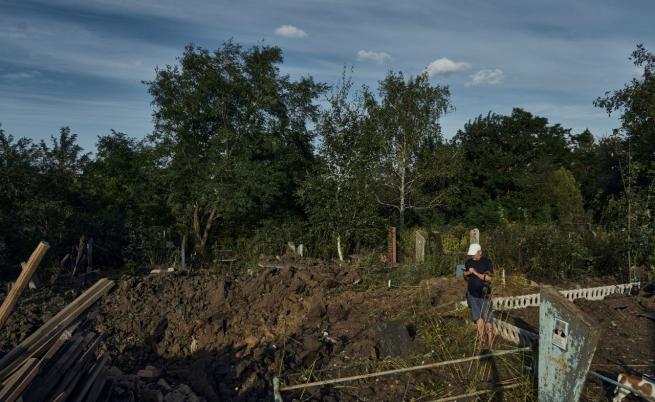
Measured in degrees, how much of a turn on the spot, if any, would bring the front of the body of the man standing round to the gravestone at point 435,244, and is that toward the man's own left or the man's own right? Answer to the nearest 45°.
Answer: approximately 135° to the man's own right

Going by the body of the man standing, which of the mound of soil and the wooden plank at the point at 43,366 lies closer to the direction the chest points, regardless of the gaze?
the wooden plank

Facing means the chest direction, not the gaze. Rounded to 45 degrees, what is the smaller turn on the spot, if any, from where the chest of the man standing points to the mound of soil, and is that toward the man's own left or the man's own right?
approximately 45° to the man's own right

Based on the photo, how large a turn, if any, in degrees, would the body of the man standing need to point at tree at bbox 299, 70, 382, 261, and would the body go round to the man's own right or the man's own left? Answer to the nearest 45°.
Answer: approximately 90° to the man's own right

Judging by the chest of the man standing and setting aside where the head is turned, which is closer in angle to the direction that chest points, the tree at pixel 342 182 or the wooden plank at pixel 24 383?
the wooden plank

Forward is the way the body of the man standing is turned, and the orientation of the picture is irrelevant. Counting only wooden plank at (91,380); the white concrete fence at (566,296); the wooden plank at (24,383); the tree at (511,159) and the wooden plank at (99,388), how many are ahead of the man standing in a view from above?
3

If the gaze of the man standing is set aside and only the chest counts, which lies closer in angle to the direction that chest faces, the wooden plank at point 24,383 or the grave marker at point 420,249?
the wooden plank

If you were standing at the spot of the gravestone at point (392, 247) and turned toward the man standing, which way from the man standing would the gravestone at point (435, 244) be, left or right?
left

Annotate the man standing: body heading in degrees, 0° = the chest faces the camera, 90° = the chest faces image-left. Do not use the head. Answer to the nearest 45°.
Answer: approximately 45°

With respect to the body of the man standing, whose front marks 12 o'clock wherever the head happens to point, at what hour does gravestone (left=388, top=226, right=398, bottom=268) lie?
The gravestone is roughly at 4 o'clock from the man standing.

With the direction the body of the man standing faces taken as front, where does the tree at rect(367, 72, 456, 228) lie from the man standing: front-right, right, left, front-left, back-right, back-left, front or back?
back-right

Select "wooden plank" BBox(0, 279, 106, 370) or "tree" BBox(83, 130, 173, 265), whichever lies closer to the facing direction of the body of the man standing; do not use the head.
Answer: the wooden plank
